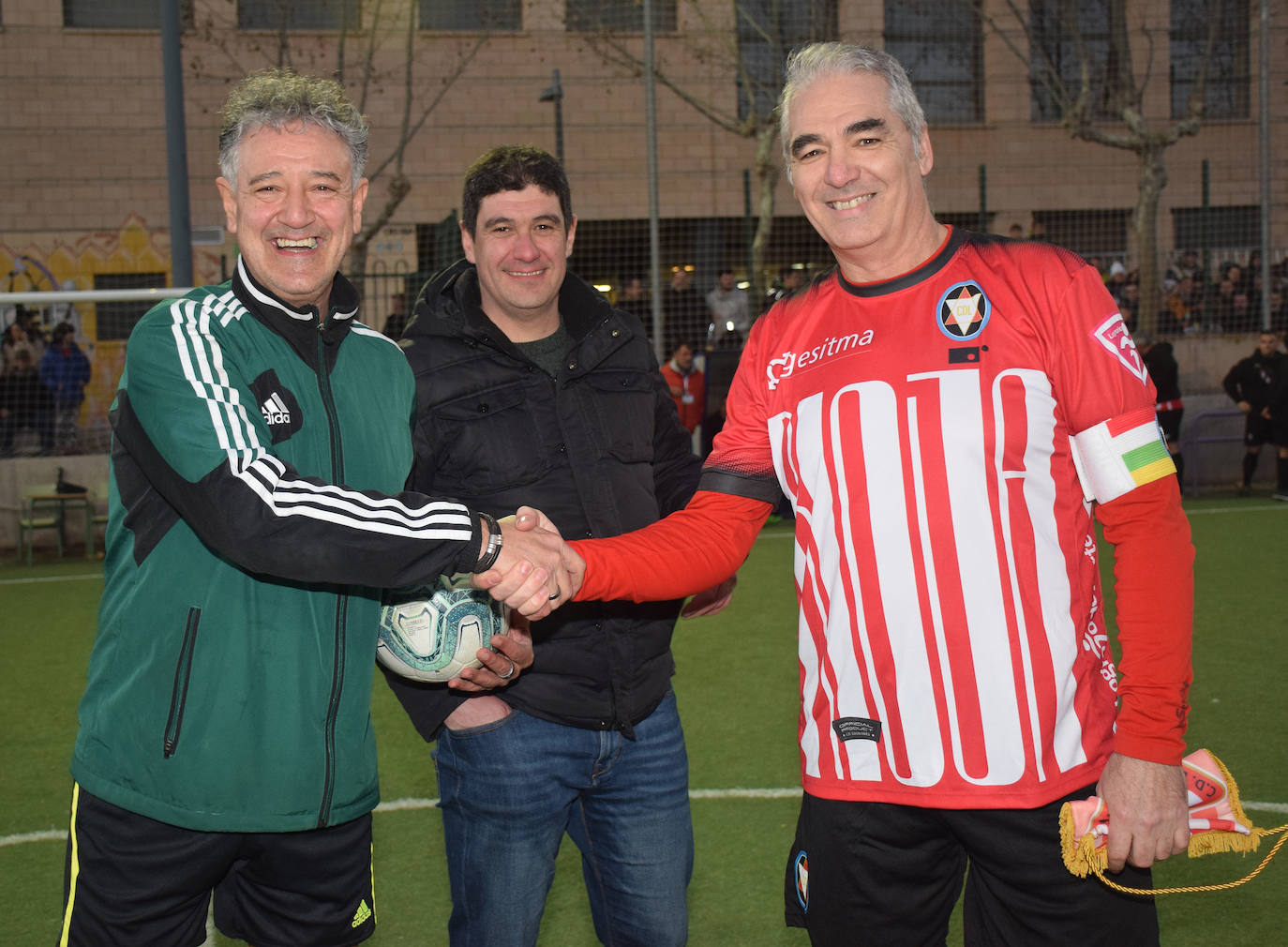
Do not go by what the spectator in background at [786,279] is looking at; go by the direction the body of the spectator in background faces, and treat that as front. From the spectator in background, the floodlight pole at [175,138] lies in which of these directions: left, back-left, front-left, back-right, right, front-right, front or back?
front-right

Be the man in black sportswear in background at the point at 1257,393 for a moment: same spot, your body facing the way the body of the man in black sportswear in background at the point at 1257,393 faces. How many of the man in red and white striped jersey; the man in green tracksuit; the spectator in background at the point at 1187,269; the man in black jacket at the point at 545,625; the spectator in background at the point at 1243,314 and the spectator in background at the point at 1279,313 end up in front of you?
3

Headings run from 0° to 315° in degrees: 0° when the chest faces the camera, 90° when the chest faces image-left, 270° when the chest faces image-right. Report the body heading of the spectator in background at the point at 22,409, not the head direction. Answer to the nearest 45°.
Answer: approximately 0°

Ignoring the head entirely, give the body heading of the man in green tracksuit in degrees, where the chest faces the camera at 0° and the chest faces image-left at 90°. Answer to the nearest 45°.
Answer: approximately 315°

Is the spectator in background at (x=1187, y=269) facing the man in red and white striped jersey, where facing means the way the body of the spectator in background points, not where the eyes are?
yes

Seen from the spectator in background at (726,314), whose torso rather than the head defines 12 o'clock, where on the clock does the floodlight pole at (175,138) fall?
The floodlight pole is roughly at 2 o'clock from the spectator in background.
